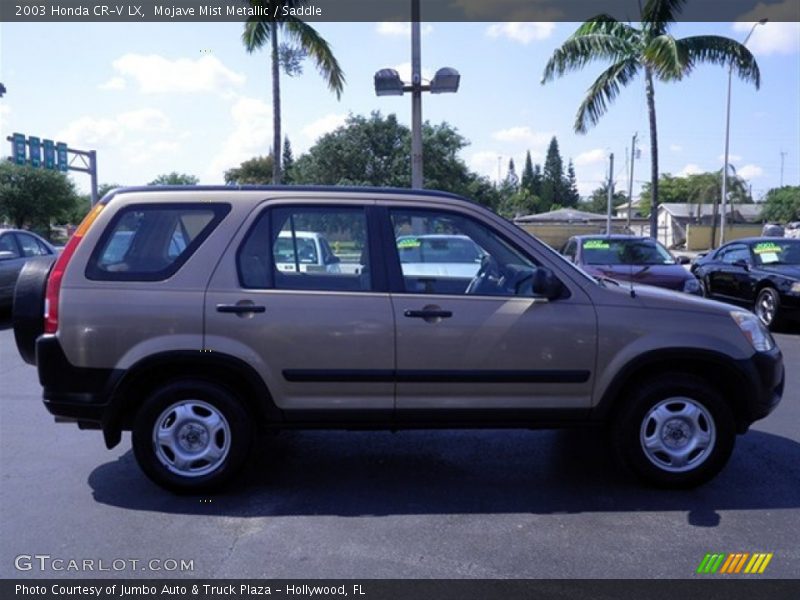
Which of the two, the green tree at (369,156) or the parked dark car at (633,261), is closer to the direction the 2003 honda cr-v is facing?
the parked dark car

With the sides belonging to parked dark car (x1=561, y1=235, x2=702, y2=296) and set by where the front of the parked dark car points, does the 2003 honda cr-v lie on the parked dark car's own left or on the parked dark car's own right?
on the parked dark car's own right

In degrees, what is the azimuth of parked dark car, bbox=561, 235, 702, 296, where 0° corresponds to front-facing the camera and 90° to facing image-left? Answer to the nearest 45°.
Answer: approximately 315°

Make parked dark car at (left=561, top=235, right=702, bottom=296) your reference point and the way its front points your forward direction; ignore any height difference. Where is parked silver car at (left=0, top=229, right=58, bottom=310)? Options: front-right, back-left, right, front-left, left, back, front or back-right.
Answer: back-right

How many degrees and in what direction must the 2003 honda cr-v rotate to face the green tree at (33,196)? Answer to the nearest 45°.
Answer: approximately 135° to its left

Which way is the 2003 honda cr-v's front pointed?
to the viewer's right

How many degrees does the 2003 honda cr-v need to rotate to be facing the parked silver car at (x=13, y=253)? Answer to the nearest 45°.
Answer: approximately 135° to its left

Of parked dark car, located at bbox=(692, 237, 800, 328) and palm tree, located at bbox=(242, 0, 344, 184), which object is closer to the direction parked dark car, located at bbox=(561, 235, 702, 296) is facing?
the parked dark car

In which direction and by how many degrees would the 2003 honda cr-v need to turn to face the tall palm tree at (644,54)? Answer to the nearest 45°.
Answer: approximately 45° to its left
